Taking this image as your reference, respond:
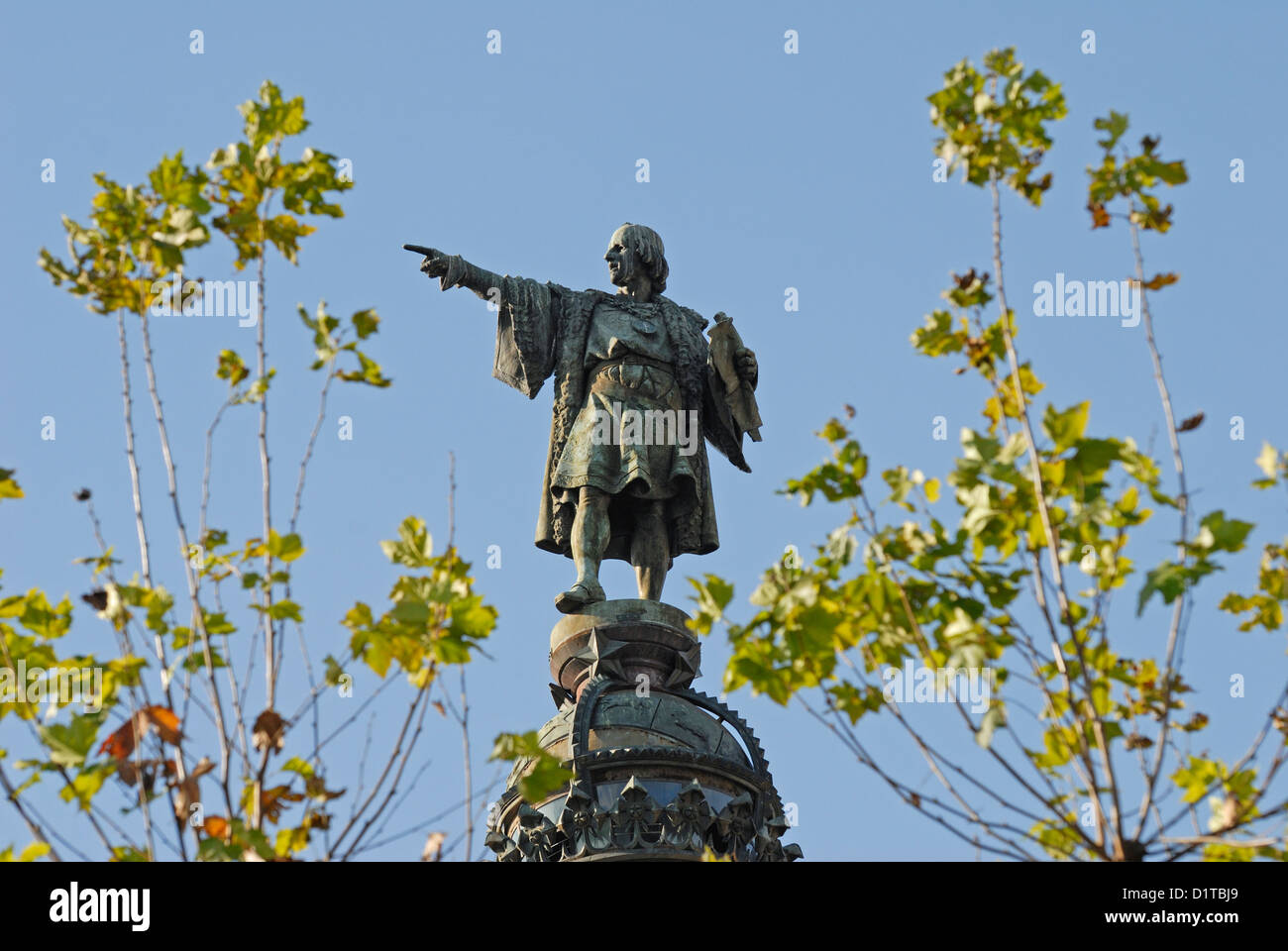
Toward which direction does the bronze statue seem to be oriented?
toward the camera
